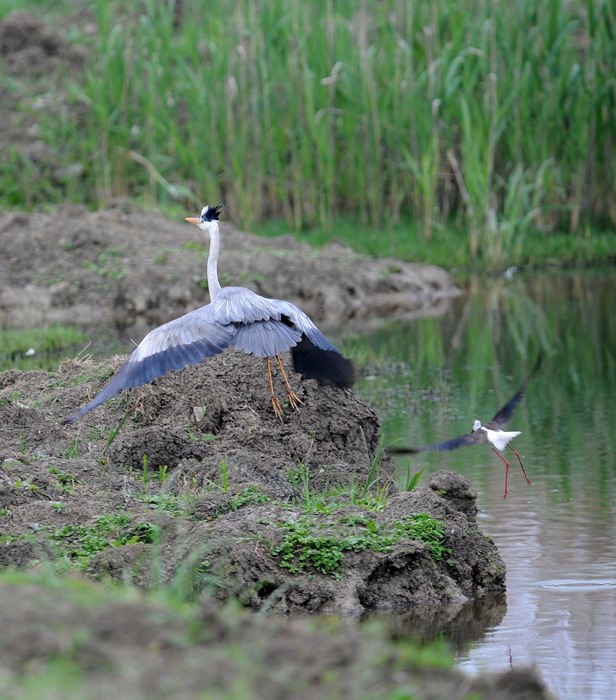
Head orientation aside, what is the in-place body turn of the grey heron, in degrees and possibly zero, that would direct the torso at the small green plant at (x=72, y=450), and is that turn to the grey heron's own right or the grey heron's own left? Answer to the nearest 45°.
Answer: approximately 45° to the grey heron's own left

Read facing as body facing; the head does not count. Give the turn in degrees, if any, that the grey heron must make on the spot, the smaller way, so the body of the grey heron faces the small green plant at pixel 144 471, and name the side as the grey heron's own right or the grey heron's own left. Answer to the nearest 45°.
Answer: approximately 90° to the grey heron's own left

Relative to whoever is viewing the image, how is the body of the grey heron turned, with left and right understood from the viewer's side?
facing away from the viewer and to the left of the viewer

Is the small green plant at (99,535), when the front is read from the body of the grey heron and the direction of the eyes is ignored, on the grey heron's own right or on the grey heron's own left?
on the grey heron's own left
